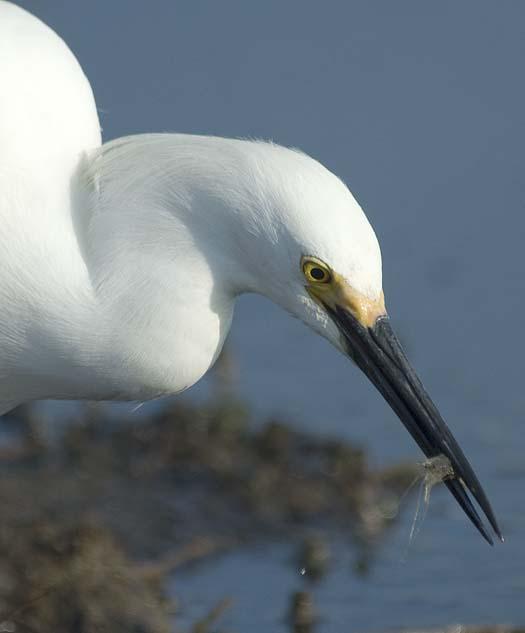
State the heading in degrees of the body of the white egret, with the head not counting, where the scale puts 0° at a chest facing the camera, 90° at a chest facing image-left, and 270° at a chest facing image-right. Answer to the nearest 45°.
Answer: approximately 270°
